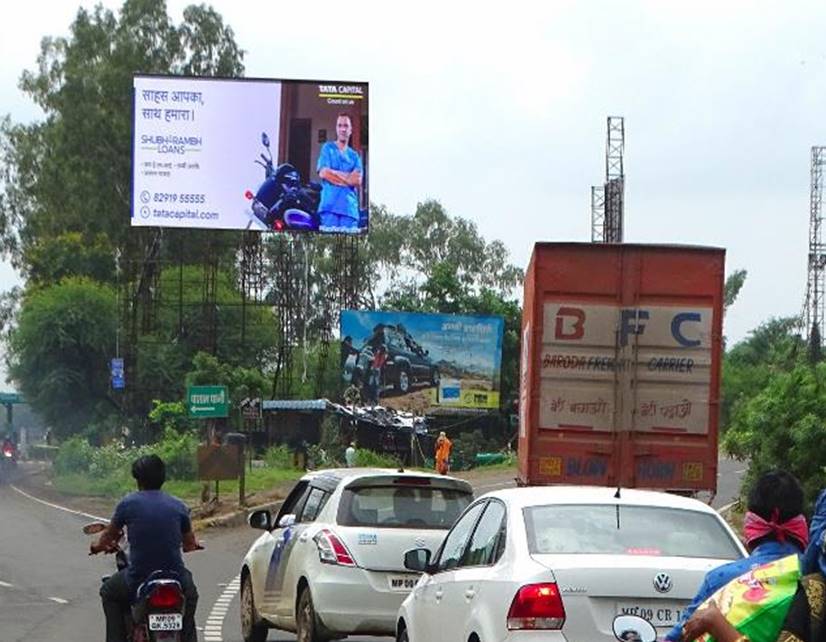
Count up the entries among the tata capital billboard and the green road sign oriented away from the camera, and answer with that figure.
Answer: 0

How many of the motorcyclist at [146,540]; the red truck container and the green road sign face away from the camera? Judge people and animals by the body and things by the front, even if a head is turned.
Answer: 2

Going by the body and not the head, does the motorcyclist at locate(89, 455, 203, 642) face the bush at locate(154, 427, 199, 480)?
yes

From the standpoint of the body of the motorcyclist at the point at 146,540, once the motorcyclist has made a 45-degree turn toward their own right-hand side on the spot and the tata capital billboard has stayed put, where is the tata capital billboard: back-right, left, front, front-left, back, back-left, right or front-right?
front-left

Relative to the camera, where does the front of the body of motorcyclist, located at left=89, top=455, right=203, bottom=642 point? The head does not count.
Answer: away from the camera

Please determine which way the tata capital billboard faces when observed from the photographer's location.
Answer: facing the viewer

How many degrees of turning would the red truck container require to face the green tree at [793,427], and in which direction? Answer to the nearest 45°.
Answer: approximately 45° to its right

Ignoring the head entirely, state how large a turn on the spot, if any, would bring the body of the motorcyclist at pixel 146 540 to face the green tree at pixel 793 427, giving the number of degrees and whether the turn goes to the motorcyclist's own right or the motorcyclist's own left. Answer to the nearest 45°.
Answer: approximately 45° to the motorcyclist's own right

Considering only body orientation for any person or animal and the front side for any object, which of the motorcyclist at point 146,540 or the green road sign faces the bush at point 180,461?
the motorcyclist

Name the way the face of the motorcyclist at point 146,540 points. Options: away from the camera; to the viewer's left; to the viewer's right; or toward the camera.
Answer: away from the camera

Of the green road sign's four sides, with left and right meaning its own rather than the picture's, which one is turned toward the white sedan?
front

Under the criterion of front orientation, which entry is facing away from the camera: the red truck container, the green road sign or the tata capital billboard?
the red truck container

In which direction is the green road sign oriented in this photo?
toward the camera

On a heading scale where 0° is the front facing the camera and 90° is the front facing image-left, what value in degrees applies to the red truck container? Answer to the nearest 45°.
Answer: approximately 180°

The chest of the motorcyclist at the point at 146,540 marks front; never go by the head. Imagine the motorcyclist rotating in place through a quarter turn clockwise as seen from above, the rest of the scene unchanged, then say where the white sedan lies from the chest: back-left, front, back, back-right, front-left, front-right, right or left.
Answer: front-right

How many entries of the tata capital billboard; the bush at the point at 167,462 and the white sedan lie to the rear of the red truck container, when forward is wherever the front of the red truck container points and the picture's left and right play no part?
1
